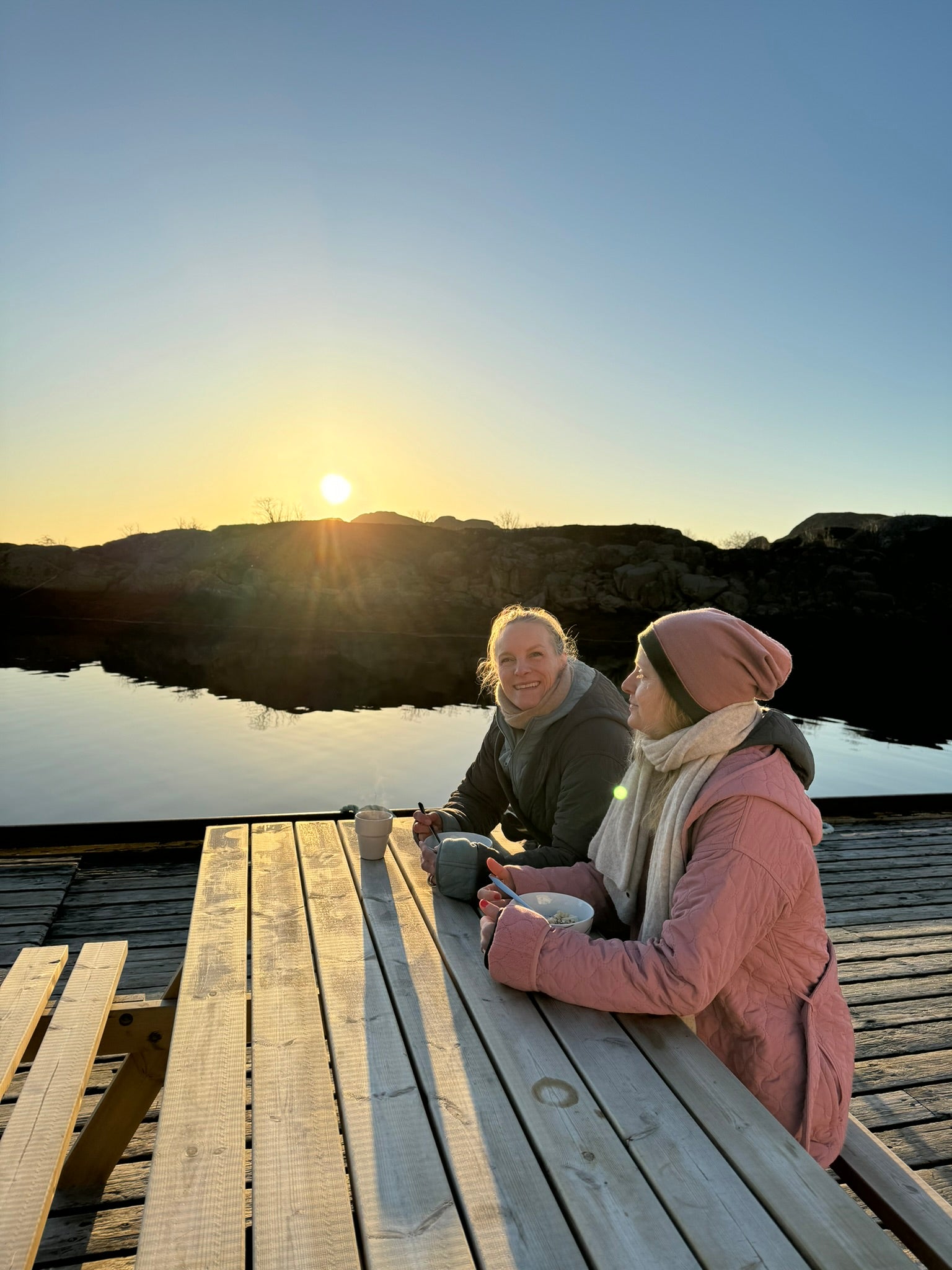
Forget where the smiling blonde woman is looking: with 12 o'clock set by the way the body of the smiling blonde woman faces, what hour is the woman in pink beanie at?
The woman in pink beanie is roughly at 10 o'clock from the smiling blonde woman.

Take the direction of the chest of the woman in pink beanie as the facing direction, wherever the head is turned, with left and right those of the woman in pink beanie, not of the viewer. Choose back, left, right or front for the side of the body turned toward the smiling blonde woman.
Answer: right

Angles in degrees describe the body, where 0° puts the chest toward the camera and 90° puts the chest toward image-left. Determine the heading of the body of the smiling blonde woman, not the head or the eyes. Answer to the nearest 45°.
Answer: approximately 45°

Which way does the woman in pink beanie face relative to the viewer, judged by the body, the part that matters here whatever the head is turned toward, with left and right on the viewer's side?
facing to the left of the viewer

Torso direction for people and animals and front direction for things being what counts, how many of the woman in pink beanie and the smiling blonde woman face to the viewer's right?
0
